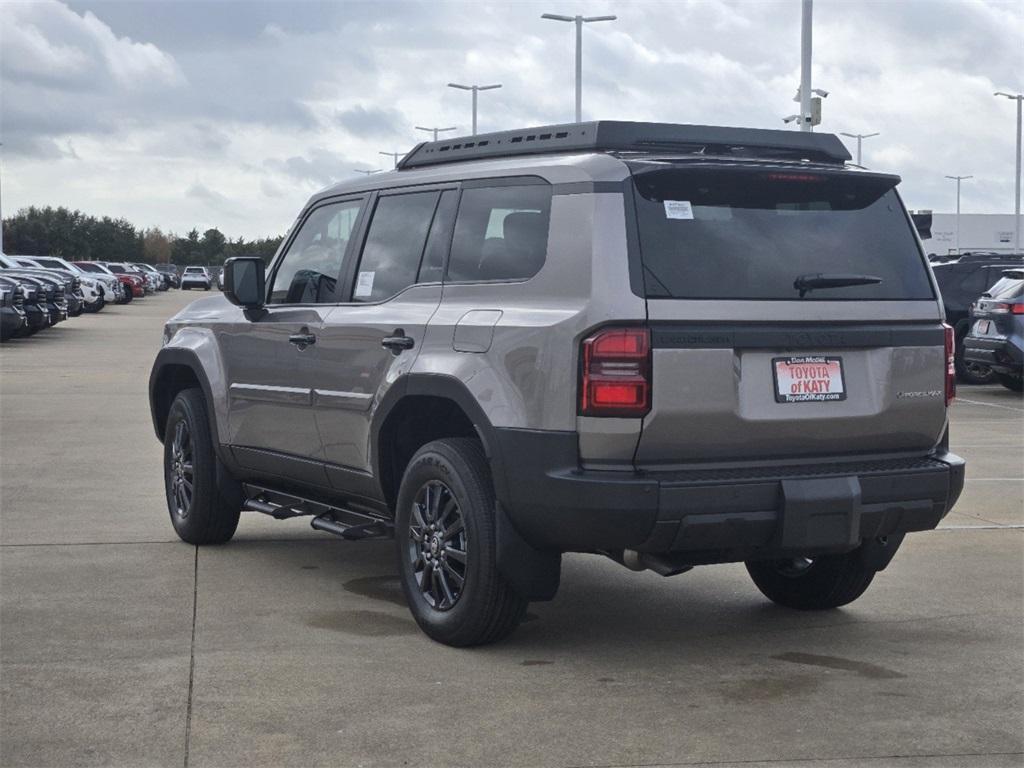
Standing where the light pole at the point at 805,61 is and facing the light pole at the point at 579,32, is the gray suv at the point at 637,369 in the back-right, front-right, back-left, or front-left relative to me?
back-left

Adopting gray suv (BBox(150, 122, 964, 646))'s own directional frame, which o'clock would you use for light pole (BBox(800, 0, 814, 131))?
The light pole is roughly at 2 o'clock from the gray suv.

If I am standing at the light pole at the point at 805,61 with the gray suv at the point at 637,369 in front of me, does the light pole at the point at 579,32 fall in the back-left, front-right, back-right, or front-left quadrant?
back-right

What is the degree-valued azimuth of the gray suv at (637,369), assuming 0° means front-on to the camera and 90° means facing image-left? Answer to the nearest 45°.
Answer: approximately 135°

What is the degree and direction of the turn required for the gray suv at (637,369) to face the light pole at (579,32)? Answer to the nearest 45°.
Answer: approximately 45° to its right
